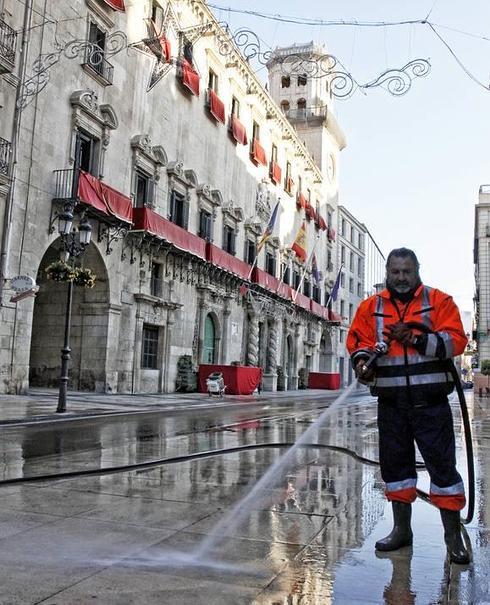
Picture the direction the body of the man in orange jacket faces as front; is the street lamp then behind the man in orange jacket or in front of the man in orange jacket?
behind

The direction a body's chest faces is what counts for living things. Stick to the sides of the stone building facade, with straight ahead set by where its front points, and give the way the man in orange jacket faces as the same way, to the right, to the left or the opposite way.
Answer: to the right

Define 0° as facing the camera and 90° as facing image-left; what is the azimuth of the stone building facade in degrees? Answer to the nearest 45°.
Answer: approximately 315°

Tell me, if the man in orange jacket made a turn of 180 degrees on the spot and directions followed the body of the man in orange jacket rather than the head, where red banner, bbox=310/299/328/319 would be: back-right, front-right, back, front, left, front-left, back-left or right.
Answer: front

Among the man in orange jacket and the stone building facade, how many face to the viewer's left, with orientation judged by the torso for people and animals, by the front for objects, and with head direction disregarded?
0

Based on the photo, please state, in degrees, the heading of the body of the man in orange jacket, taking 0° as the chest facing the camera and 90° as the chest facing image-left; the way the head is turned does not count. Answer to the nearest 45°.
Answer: approximately 0°

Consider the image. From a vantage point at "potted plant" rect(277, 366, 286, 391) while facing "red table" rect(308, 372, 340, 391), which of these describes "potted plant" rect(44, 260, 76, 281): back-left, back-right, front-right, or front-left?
back-right

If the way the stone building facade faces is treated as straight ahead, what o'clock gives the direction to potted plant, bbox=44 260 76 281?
The potted plant is roughly at 2 o'clock from the stone building facade.

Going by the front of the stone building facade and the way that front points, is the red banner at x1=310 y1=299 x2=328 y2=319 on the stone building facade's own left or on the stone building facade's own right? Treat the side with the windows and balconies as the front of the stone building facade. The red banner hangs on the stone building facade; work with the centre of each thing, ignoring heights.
on the stone building facade's own left

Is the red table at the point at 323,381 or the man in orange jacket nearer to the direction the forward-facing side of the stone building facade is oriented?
the man in orange jacket
